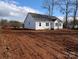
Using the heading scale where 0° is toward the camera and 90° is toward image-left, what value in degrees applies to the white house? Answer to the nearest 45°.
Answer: approximately 315°
